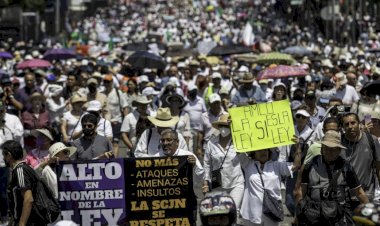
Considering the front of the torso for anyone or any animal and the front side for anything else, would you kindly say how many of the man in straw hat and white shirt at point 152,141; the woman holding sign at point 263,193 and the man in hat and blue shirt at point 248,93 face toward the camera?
3

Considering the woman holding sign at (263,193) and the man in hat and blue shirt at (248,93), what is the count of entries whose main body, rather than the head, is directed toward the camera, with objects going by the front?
2

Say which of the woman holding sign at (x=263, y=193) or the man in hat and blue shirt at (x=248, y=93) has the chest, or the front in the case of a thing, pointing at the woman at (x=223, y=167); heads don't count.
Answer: the man in hat and blue shirt

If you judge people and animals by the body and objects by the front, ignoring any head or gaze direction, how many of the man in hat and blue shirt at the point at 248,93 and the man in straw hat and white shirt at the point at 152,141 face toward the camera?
2

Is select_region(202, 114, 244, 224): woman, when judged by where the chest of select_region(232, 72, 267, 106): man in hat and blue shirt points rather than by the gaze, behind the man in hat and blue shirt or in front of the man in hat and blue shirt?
in front

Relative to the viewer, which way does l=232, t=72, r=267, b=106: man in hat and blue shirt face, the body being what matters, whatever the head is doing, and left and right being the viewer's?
facing the viewer

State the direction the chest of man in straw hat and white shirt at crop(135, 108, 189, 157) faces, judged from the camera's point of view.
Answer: toward the camera

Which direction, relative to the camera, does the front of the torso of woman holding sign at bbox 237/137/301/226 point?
toward the camera
